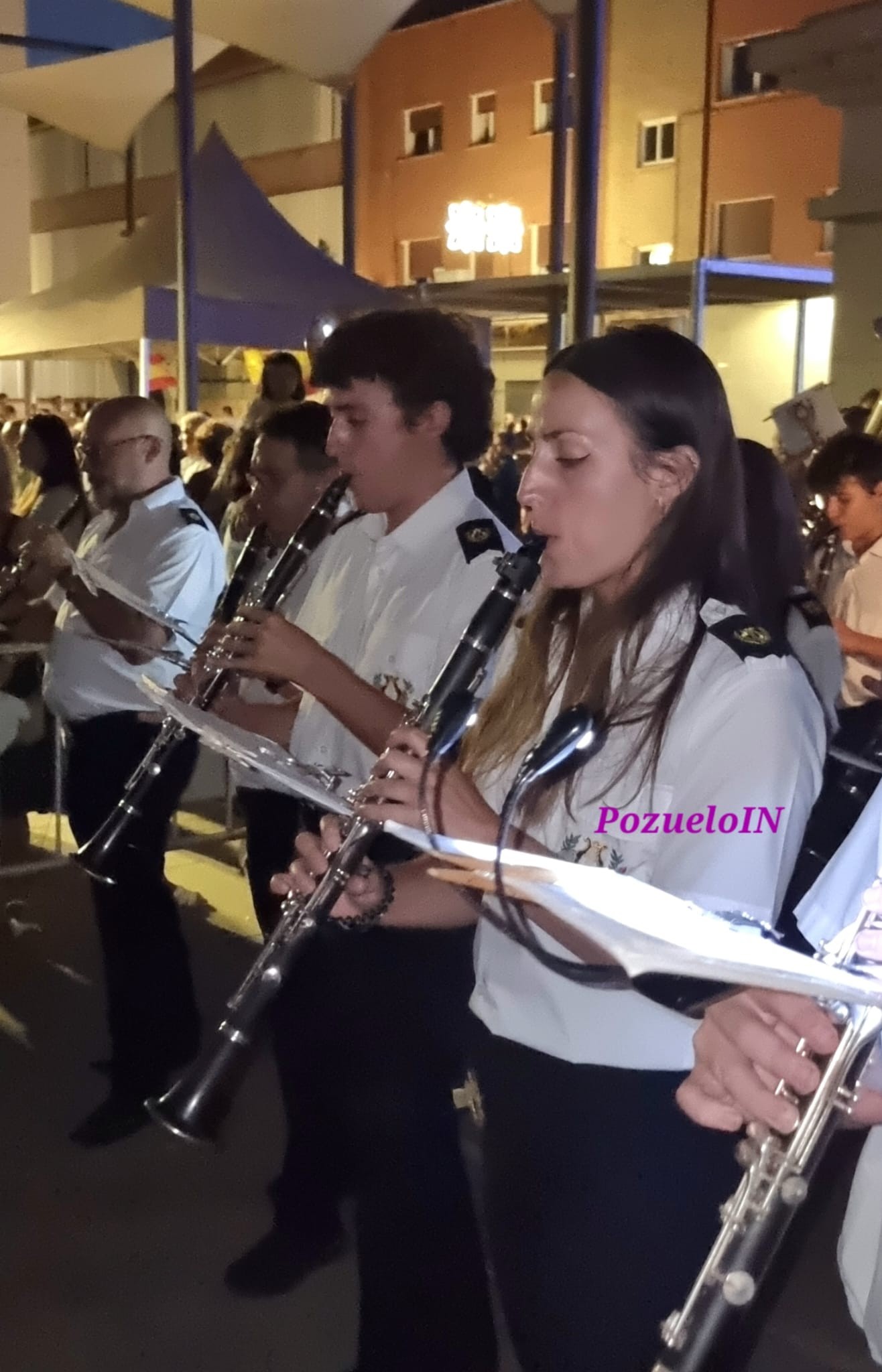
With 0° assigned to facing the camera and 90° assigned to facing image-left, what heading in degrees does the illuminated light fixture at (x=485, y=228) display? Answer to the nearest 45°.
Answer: approximately 0°

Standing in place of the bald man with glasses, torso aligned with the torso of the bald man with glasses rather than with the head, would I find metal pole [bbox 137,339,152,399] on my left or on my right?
on my right

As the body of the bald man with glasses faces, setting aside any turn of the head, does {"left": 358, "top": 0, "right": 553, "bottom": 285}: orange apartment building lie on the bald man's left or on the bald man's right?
on the bald man's right

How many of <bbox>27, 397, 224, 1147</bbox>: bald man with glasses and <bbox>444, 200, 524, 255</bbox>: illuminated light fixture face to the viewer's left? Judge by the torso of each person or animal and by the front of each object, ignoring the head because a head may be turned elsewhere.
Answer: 1

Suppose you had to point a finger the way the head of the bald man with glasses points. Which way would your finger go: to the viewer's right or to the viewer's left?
to the viewer's left

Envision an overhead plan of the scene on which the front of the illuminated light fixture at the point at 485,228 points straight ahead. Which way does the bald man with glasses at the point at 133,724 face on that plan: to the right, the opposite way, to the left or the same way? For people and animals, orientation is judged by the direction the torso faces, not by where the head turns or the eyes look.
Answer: to the right

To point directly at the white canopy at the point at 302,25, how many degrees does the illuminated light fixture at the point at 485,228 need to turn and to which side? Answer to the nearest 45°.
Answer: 0° — it already faces it

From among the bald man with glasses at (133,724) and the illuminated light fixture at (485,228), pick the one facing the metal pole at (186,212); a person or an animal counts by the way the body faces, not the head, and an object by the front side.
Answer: the illuminated light fixture

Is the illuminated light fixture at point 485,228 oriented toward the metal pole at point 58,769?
yes

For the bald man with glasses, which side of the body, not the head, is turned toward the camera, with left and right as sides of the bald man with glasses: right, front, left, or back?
left
